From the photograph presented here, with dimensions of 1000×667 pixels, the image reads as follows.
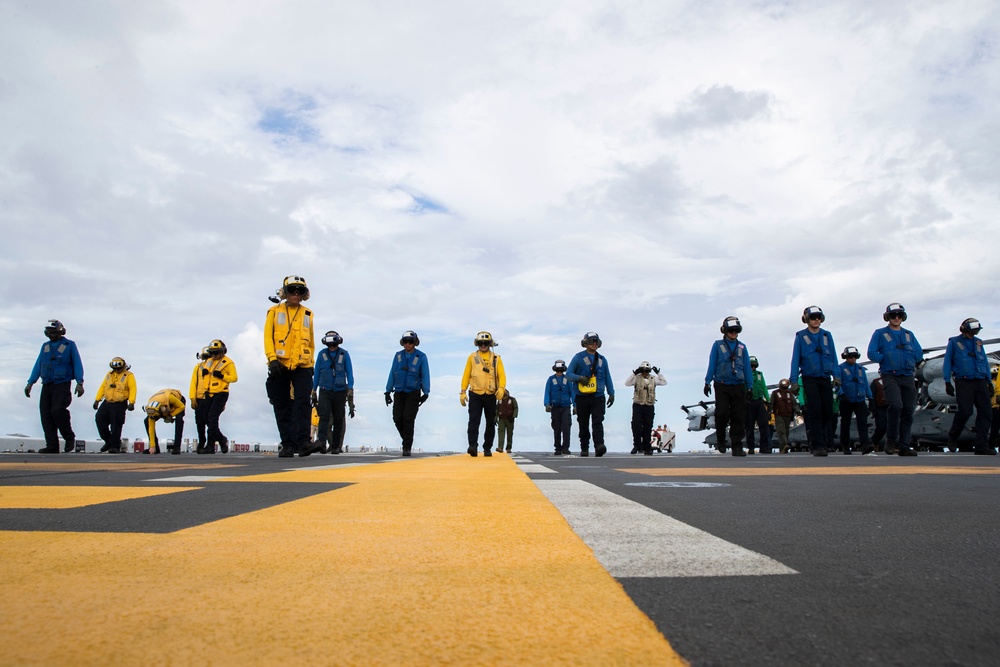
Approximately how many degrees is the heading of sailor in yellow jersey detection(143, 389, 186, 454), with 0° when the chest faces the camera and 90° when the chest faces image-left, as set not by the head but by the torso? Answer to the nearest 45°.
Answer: approximately 45°

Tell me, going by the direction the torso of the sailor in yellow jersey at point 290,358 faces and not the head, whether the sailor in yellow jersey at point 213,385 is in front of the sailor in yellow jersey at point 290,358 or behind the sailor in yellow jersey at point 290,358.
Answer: behind

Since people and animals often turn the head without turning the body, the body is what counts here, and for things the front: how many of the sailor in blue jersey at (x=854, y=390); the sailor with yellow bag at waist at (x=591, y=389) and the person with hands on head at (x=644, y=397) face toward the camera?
3

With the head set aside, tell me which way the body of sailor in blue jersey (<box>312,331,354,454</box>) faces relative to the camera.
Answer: toward the camera

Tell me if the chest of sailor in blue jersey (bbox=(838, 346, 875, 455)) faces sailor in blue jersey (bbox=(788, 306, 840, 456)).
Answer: yes

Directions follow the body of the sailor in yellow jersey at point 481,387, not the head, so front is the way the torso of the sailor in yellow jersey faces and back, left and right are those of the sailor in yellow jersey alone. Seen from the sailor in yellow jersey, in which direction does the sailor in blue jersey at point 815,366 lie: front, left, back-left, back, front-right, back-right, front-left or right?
left

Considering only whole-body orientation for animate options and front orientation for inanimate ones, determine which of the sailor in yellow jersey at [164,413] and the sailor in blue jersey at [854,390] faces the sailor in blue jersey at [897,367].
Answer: the sailor in blue jersey at [854,390]

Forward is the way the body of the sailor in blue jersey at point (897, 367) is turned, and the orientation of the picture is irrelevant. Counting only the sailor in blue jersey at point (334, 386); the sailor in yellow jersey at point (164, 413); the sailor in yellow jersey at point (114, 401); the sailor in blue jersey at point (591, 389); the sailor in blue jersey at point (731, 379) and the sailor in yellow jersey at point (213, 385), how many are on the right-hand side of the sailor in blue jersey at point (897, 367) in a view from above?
6

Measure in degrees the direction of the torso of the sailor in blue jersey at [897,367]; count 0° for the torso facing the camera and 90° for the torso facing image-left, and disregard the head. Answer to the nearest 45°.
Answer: approximately 0°

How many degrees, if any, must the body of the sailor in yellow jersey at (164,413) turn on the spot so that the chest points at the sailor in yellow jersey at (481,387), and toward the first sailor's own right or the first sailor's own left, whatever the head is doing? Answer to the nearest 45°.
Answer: approximately 90° to the first sailor's own left

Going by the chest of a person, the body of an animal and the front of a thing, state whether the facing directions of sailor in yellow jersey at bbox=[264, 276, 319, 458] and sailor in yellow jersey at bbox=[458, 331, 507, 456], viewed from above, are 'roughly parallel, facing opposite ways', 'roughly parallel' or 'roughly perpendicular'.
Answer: roughly parallel

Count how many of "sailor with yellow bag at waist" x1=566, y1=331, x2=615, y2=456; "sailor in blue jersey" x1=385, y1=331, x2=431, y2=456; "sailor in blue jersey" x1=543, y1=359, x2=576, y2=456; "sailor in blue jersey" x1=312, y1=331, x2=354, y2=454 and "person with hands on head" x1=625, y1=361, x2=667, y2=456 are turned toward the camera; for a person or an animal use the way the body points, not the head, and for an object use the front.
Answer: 5

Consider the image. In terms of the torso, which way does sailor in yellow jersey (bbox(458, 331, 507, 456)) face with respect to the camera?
toward the camera
